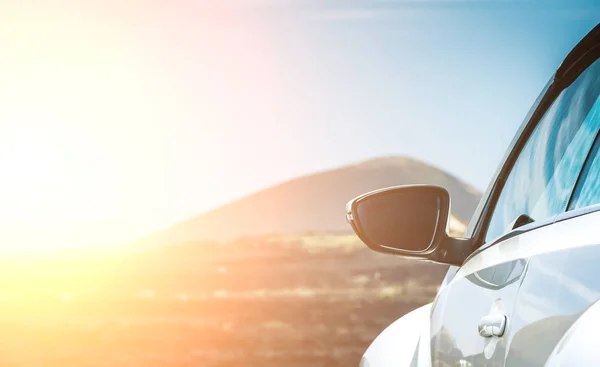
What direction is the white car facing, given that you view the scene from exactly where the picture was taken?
facing away from the viewer and to the left of the viewer
